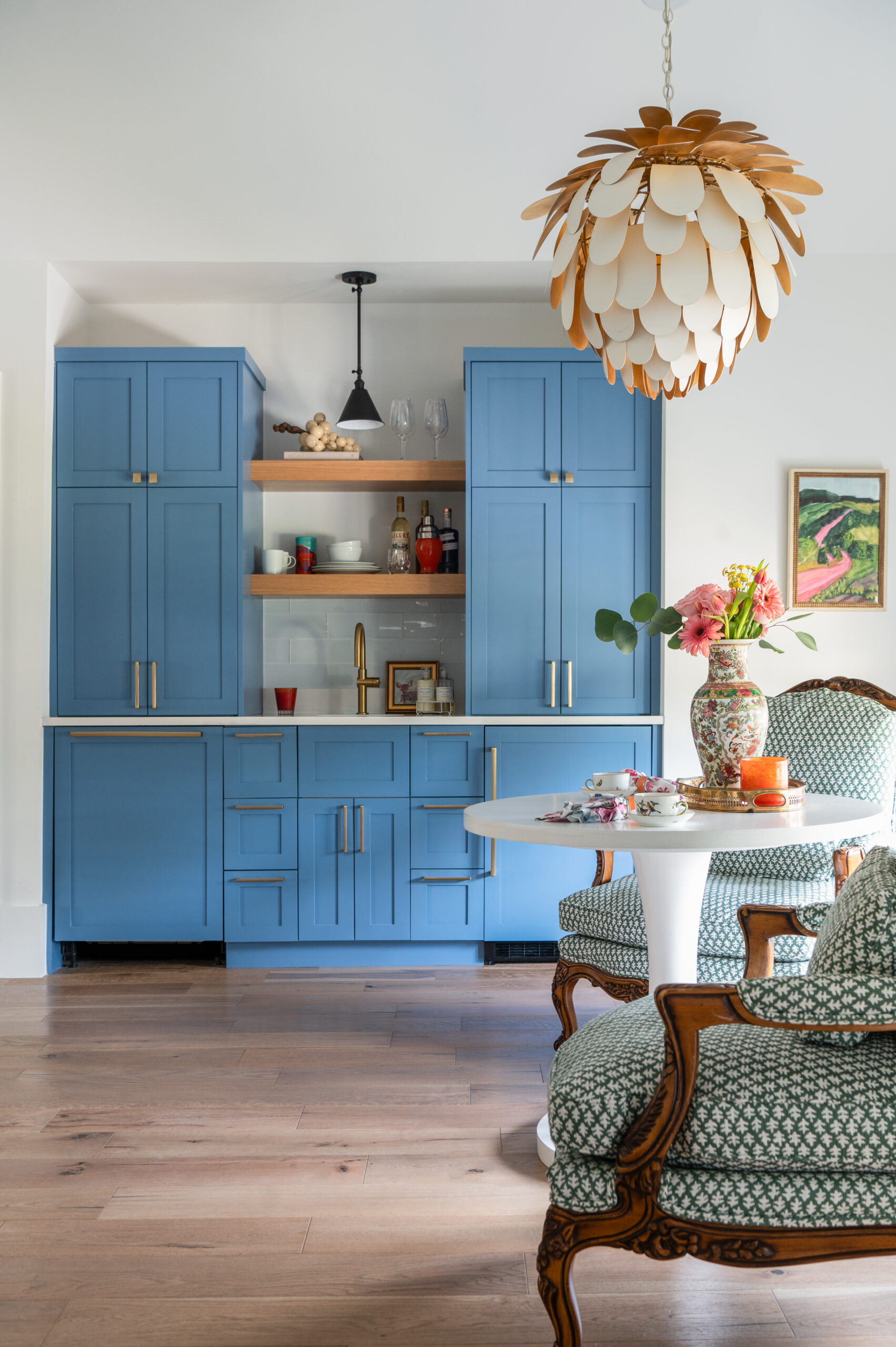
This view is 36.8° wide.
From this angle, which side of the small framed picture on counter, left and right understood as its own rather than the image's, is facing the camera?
front

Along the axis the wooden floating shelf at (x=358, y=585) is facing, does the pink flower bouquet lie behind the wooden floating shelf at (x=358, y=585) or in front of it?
in front

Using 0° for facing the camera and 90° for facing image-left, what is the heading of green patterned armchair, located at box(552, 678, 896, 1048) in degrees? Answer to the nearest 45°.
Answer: approximately 45°

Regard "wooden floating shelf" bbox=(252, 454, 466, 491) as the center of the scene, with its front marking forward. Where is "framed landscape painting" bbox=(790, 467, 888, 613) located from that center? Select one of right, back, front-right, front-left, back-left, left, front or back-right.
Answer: left

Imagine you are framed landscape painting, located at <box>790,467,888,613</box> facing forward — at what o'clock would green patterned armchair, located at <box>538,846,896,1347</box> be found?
The green patterned armchair is roughly at 12 o'clock from the framed landscape painting.

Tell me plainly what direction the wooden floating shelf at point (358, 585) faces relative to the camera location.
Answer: facing the viewer
